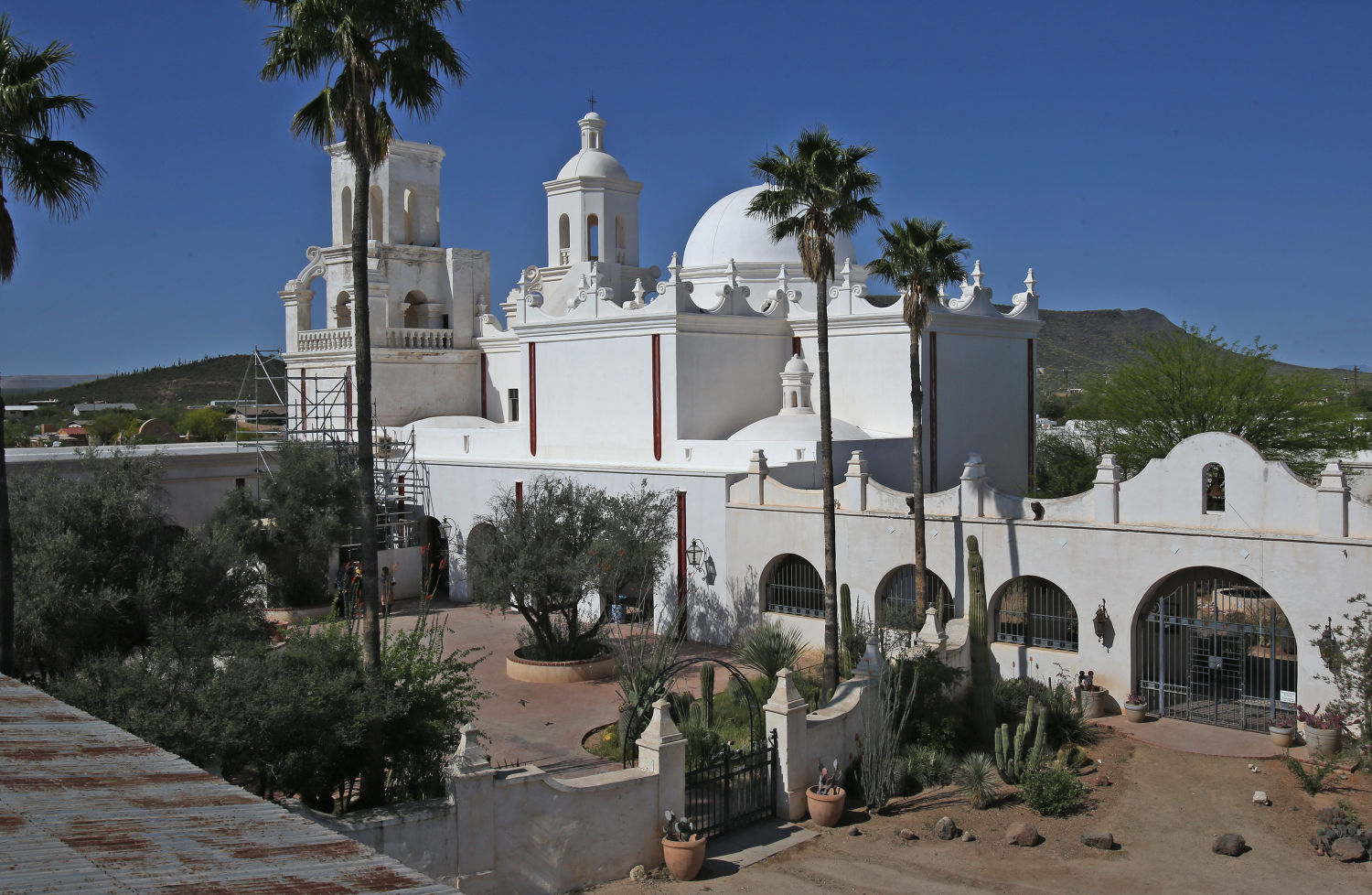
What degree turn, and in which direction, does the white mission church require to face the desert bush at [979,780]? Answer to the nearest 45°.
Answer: approximately 135° to its left

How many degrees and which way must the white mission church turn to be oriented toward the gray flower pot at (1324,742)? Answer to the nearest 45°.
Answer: approximately 180°

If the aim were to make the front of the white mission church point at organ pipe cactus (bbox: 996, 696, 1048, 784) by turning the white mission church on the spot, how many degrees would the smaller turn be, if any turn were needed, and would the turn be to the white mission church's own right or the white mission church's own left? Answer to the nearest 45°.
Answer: approximately 135° to the white mission church's own left

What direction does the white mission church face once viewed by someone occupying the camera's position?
facing away from the viewer and to the left of the viewer

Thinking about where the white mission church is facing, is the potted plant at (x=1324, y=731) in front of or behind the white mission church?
behind

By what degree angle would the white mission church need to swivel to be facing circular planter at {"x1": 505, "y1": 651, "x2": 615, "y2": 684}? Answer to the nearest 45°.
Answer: approximately 90° to its left

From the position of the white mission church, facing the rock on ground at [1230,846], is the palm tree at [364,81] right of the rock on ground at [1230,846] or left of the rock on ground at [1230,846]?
right

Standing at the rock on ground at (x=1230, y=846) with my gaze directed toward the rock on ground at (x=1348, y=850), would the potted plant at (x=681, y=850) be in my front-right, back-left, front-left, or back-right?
back-right

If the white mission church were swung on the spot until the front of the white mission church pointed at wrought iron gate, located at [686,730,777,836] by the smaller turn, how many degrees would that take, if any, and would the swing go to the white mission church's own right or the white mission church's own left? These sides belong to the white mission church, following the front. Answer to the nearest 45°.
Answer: approximately 135° to the white mission church's own left
